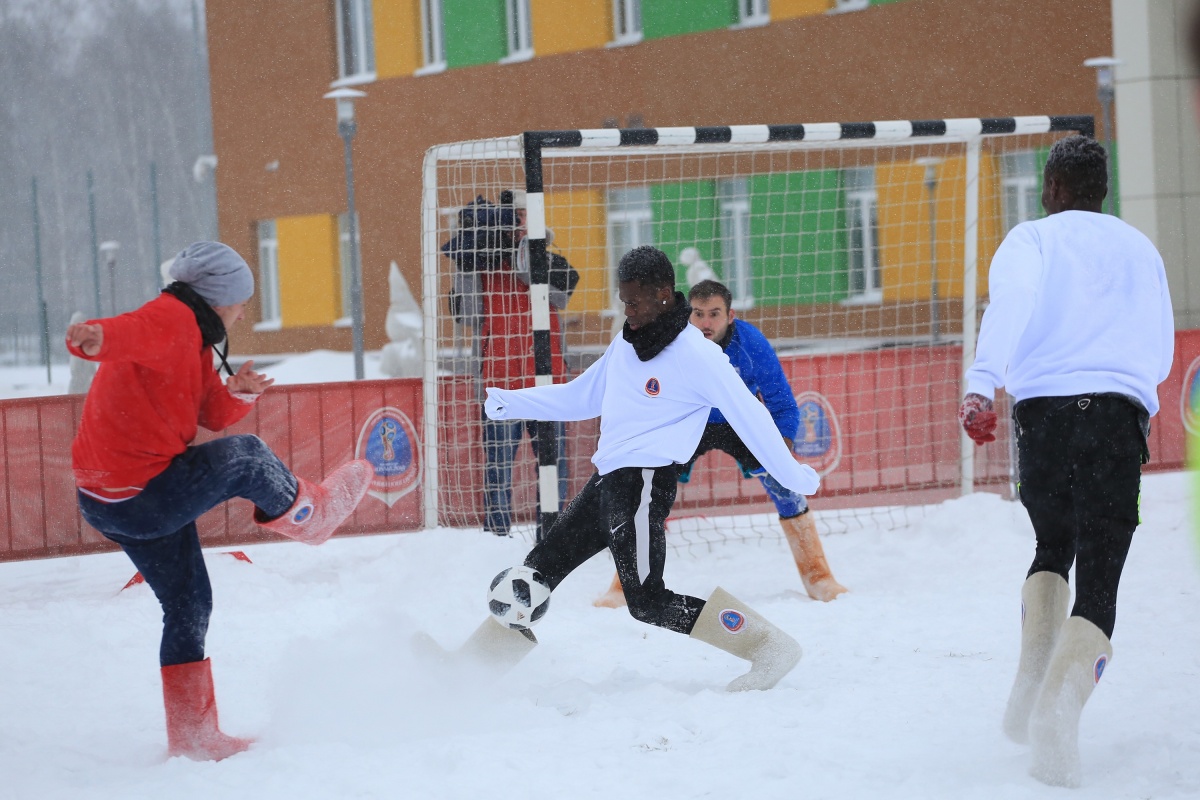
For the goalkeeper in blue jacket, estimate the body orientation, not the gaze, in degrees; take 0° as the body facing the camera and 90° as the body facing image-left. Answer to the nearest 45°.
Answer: approximately 45°

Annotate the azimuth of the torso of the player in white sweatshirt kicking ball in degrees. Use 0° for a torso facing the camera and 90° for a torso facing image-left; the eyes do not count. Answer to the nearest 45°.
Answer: approximately 45°

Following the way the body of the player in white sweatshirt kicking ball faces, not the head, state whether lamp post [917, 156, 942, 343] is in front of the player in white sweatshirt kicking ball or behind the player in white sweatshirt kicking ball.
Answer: behind

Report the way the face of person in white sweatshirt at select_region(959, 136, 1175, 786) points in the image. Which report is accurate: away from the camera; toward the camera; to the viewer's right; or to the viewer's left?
away from the camera

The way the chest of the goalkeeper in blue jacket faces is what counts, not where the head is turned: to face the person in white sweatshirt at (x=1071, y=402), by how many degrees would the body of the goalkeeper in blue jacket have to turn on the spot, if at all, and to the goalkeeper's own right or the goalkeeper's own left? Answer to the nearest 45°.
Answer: approximately 45° to the goalkeeper's own left

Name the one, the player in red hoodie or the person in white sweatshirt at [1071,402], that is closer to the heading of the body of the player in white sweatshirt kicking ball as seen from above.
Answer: the player in red hoodie

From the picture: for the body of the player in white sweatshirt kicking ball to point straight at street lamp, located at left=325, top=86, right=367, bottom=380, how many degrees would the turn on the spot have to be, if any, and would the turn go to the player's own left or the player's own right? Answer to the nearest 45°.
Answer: approximately 135° to the player's own right

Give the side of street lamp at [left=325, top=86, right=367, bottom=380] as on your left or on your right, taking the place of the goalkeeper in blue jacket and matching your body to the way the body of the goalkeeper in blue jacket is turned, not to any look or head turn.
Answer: on your right

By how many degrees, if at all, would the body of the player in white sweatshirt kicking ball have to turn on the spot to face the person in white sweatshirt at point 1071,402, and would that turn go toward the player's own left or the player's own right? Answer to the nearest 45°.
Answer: approximately 90° to the player's own left

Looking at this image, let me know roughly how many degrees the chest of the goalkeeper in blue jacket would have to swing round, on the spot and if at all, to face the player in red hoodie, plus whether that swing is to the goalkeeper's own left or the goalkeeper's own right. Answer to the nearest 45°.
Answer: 0° — they already face them

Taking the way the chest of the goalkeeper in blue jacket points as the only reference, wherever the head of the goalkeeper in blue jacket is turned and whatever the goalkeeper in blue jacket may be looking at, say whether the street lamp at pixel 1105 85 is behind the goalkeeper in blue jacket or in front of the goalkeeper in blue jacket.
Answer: behind

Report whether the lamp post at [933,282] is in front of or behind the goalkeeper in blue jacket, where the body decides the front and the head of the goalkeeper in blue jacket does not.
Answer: behind

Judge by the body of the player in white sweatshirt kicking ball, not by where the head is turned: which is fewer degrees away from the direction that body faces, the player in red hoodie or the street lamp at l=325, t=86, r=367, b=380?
the player in red hoodie
